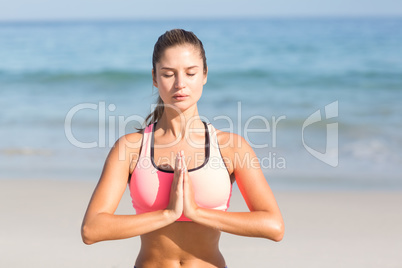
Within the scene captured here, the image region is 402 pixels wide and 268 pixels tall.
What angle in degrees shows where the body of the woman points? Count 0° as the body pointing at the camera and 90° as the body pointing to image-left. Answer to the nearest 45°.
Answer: approximately 0°
